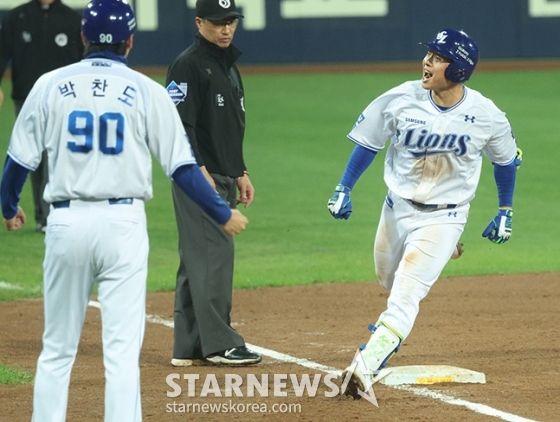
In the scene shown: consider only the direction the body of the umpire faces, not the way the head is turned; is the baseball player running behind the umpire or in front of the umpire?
in front

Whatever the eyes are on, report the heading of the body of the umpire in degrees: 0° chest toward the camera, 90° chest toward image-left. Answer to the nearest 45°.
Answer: approximately 315°

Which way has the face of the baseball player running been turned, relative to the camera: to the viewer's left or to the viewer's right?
to the viewer's left
